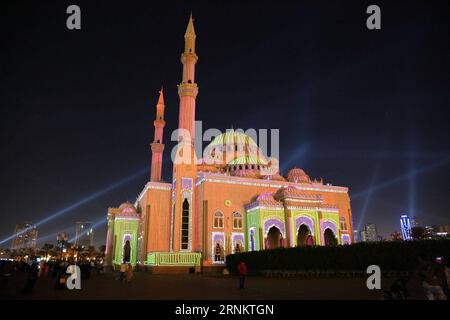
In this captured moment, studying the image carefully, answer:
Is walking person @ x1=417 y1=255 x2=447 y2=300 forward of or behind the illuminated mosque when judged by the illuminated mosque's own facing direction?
forward

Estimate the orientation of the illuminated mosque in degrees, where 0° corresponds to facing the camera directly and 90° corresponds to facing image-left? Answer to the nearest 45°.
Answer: approximately 315°
